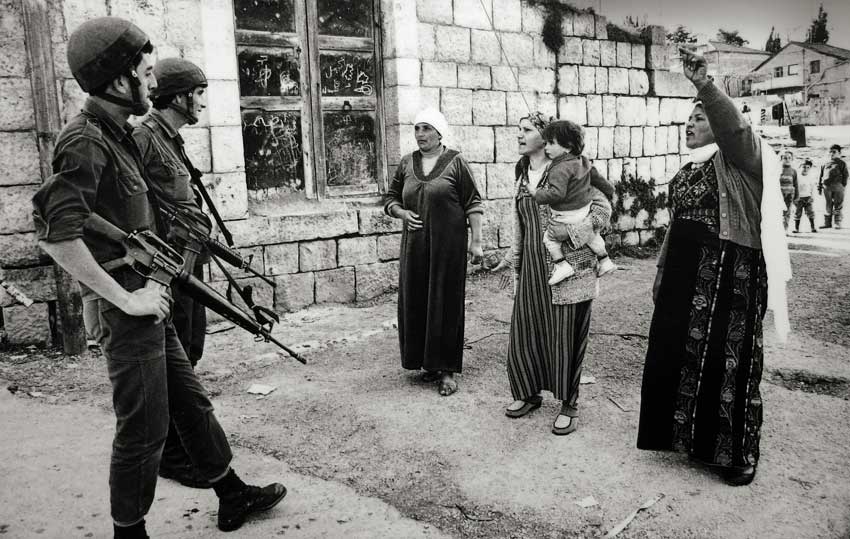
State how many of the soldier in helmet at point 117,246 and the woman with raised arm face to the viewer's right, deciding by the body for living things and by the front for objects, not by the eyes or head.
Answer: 1

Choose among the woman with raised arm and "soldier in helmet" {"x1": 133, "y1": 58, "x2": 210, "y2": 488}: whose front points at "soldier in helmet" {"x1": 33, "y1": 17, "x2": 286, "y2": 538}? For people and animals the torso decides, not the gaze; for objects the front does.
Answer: the woman with raised arm

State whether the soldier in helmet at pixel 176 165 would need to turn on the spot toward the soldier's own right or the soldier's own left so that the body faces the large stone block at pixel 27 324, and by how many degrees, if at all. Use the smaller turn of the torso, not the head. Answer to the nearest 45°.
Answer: approximately 135° to the soldier's own left

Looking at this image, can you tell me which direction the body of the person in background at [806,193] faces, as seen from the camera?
toward the camera

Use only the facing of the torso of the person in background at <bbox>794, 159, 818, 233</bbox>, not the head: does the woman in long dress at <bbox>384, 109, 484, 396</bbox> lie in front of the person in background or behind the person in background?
in front

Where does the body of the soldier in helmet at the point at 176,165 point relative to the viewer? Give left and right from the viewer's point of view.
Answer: facing to the right of the viewer

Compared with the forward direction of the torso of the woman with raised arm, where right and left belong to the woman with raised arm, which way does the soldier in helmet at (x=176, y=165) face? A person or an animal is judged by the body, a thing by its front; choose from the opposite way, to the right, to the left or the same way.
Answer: the opposite way

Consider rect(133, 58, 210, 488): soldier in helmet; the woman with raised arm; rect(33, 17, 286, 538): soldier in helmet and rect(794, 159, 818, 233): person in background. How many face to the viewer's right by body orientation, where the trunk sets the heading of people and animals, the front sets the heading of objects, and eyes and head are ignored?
2

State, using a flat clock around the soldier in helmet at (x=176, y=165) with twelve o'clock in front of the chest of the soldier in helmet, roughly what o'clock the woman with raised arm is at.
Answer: The woman with raised arm is roughly at 1 o'clock from the soldier in helmet.

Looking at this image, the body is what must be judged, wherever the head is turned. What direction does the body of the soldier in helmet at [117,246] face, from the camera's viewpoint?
to the viewer's right

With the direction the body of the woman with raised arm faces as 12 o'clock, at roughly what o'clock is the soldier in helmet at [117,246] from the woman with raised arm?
The soldier in helmet is roughly at 12 o'clock from the woman with raised arm.

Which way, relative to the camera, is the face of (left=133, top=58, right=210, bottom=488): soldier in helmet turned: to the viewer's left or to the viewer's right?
to the viewer's right

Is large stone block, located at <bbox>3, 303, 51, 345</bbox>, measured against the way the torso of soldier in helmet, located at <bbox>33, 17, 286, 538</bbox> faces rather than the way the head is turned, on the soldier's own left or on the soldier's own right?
on the soldier's own left

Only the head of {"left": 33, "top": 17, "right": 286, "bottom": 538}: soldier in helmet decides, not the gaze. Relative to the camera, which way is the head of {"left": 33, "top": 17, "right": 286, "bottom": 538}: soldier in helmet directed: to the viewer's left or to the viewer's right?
to the viewer's right

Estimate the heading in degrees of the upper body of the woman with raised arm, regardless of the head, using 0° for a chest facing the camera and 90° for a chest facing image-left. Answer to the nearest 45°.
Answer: approximately 45°

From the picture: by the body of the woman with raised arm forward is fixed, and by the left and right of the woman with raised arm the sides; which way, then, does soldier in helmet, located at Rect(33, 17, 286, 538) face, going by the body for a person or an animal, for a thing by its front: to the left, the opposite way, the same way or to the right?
the opposite way

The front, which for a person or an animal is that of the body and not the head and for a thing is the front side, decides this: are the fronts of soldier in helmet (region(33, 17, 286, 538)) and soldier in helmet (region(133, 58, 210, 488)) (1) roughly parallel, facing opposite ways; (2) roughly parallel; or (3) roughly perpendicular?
roughly parallel

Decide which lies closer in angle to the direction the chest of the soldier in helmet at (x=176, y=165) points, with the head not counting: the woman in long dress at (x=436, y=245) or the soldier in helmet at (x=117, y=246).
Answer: the woman in long dress
